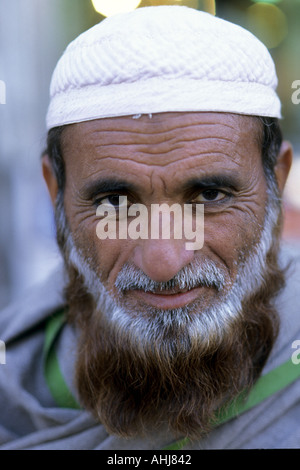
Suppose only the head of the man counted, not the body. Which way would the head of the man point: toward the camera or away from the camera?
toward the camera

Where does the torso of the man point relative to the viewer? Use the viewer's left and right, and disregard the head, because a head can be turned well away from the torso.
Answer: facing the viewer
